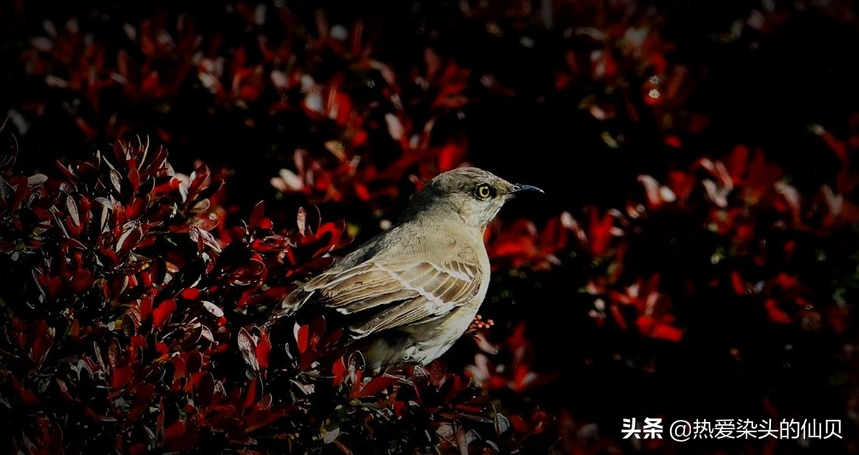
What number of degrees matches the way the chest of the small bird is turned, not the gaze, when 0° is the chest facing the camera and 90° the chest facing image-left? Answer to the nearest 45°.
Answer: approximately 270°
